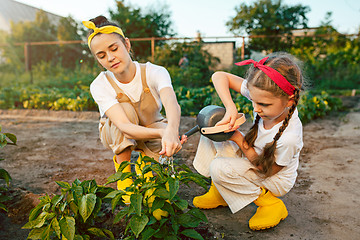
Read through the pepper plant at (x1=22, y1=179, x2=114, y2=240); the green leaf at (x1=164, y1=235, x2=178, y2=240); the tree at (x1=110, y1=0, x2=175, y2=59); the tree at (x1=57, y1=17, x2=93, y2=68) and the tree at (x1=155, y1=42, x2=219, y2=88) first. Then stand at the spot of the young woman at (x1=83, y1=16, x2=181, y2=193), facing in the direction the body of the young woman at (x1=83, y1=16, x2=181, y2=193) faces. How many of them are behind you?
3

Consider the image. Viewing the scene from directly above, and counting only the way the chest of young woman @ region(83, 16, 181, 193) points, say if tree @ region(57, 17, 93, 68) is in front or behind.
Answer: behind

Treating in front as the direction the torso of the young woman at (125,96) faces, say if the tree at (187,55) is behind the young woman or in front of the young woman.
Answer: behind

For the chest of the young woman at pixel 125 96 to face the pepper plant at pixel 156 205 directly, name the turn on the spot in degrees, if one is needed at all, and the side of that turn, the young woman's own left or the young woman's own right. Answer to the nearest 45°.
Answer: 0° — they already face it

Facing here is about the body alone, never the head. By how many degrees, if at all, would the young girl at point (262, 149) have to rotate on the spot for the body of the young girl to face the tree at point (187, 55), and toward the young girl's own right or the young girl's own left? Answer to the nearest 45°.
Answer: approximately 135° to the young girl's own right

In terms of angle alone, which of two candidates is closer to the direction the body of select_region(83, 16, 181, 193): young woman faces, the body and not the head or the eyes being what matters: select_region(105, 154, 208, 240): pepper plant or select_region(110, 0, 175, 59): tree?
the pepper plant

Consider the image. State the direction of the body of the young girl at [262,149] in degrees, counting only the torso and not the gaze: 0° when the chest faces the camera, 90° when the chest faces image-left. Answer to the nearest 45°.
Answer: approximately 45°

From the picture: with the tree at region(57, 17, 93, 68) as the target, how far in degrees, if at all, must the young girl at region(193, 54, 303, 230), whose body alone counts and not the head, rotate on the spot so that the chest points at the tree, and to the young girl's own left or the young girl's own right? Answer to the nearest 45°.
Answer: approximately 90° to the young girl's own right

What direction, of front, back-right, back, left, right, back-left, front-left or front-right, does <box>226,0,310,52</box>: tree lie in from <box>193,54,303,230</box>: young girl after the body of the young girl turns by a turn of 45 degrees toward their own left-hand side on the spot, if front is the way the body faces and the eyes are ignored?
back
